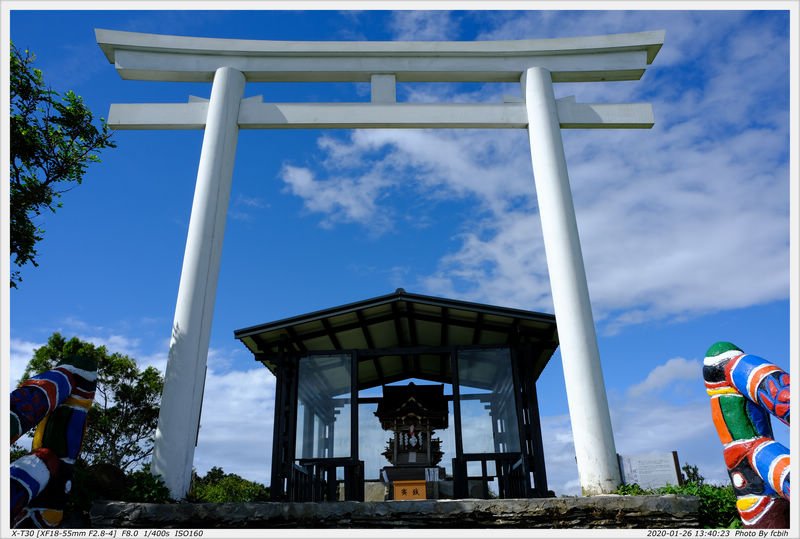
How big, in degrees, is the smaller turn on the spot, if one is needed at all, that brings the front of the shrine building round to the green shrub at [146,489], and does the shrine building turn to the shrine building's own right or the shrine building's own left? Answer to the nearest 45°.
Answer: approximately 45° to the shrine building's own right

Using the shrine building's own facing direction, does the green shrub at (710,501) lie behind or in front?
in front

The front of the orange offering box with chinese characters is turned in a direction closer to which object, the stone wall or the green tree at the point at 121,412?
the stone wall

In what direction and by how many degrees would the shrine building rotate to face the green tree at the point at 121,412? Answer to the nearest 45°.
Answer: approximately 135° to its right

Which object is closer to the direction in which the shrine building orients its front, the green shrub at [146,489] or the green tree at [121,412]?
the green shrub

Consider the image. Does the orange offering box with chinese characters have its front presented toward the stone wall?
yes

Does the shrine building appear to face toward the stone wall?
yes

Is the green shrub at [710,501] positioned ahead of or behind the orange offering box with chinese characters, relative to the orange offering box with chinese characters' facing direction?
ahead

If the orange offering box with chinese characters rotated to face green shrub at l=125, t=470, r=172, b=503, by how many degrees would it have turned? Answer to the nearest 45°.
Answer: approximately 45° to its right

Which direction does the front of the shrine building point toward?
toward the camera

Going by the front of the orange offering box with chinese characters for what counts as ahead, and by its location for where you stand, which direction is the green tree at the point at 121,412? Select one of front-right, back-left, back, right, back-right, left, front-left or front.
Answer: back-right

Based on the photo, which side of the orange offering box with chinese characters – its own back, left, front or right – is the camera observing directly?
front
